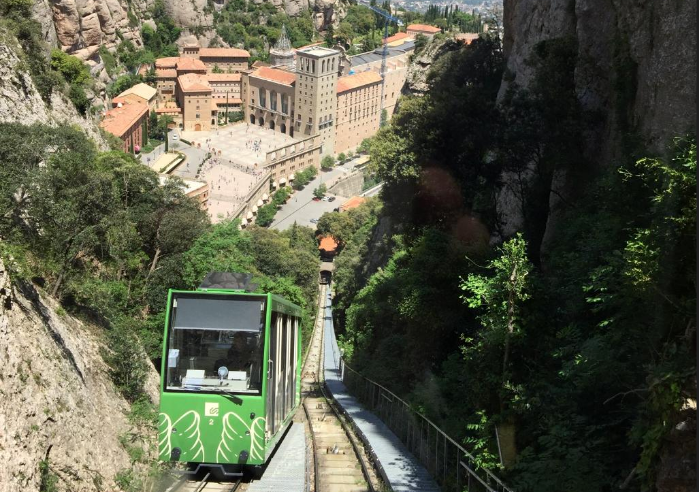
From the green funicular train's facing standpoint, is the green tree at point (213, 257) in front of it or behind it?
behind

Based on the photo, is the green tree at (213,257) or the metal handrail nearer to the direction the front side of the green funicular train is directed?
the metal handrail

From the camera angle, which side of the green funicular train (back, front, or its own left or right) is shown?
front

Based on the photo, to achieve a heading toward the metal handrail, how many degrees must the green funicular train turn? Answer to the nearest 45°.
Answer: approximately 90° to its left
